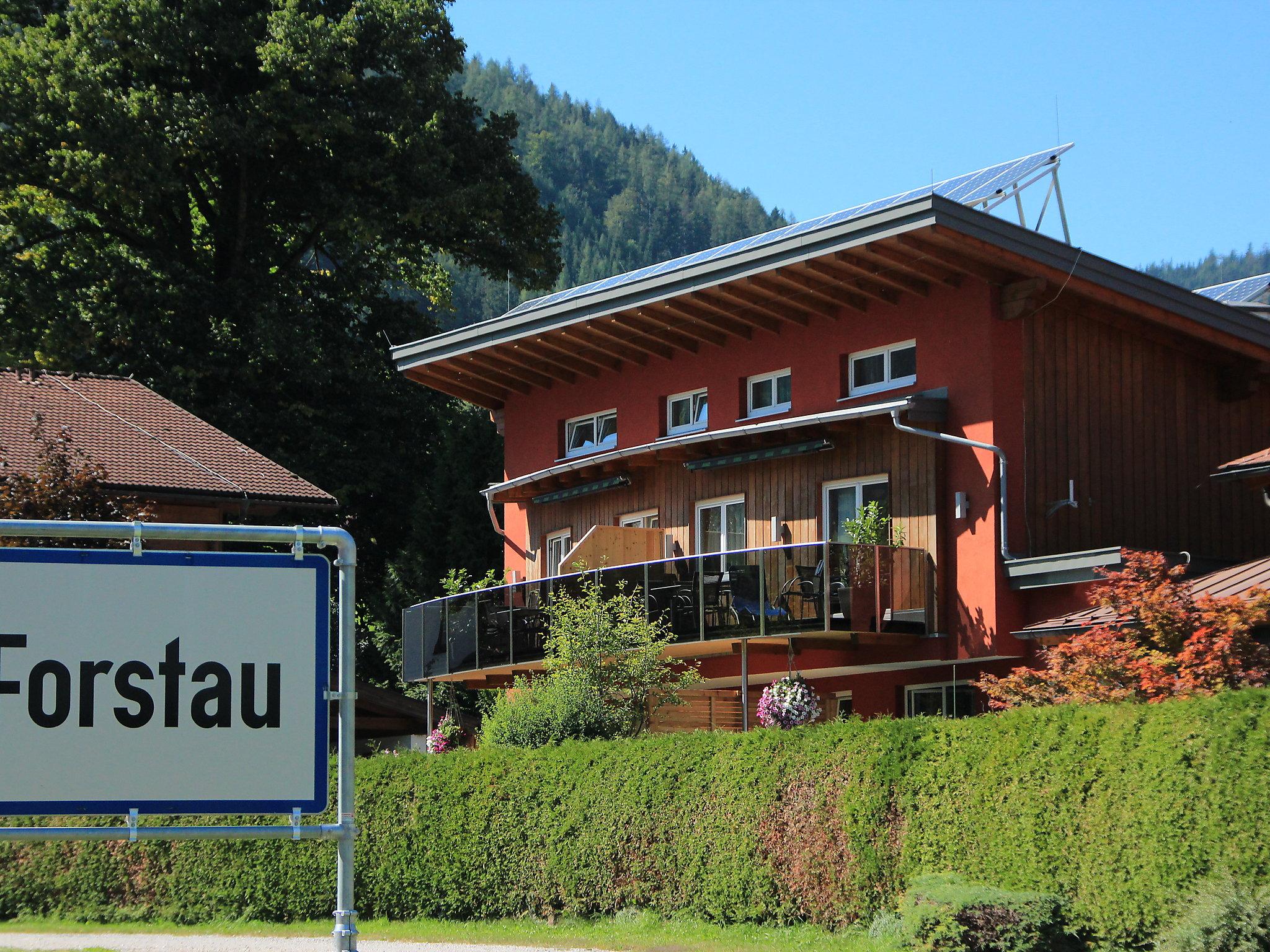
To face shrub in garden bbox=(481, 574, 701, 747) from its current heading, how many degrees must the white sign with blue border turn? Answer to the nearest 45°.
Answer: approximately 180°

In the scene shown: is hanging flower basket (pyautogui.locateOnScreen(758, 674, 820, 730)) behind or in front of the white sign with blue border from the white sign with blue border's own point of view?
behind

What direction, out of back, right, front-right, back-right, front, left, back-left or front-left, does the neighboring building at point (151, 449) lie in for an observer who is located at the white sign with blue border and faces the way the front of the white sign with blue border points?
back

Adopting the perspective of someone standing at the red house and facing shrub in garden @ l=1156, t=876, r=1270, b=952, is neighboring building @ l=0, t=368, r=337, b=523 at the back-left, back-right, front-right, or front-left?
back-right

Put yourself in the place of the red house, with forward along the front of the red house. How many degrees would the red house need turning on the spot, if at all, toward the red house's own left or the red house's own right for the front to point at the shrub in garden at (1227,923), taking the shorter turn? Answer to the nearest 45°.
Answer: approximately 45° to the red house's own left

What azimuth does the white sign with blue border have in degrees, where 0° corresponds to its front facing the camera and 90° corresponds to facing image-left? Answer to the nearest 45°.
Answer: approximately 0°

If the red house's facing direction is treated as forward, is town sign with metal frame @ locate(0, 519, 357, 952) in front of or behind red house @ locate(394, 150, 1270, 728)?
in front

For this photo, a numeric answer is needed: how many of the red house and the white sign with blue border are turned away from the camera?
0

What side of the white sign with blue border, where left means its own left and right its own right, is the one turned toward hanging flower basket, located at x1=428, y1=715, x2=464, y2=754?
back
